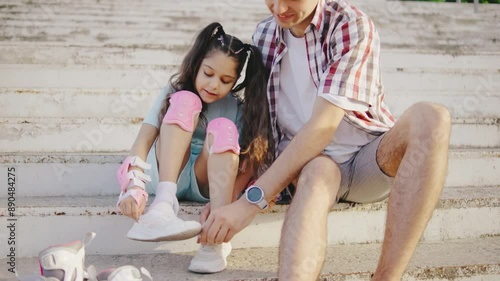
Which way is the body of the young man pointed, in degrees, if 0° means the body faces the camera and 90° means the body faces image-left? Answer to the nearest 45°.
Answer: approximately 45°
